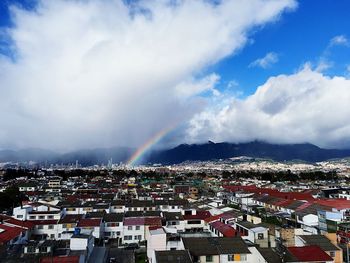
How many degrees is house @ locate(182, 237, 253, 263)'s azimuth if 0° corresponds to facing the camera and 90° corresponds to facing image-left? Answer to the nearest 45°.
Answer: approximately 0°

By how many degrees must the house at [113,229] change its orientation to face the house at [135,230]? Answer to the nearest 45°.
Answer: approximately 45° to its left

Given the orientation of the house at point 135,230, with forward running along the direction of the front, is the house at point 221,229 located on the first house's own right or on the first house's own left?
on the first house's own left

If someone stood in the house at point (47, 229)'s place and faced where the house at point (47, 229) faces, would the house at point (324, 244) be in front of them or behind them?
in front

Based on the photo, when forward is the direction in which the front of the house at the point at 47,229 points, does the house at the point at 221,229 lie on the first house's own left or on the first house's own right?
on the first house's own left

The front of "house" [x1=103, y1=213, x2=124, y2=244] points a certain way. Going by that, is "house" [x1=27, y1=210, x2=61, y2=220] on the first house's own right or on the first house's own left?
on the first house's own right

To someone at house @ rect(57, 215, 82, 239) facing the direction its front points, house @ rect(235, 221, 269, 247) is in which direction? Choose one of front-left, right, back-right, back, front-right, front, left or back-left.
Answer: front-left

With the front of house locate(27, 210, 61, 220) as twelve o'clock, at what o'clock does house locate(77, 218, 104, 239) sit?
house locate(77, 218, 104, 239) is roughly at 11 o'clock from house locate(27, 210, 61, 220).

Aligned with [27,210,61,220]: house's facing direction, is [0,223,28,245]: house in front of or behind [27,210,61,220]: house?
in front

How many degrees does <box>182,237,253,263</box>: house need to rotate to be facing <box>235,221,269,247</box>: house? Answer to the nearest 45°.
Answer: approximately 135° to its left

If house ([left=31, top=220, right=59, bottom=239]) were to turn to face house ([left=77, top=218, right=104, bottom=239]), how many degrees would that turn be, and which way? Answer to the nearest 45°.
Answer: approximately 45° to its left

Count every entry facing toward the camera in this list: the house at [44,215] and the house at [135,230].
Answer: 2

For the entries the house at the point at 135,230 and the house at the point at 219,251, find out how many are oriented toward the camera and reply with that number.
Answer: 2

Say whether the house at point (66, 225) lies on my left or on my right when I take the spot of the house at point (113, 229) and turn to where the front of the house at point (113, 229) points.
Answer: on my right

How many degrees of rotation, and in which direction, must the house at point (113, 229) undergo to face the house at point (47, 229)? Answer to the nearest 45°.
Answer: approximately 90° to its right
